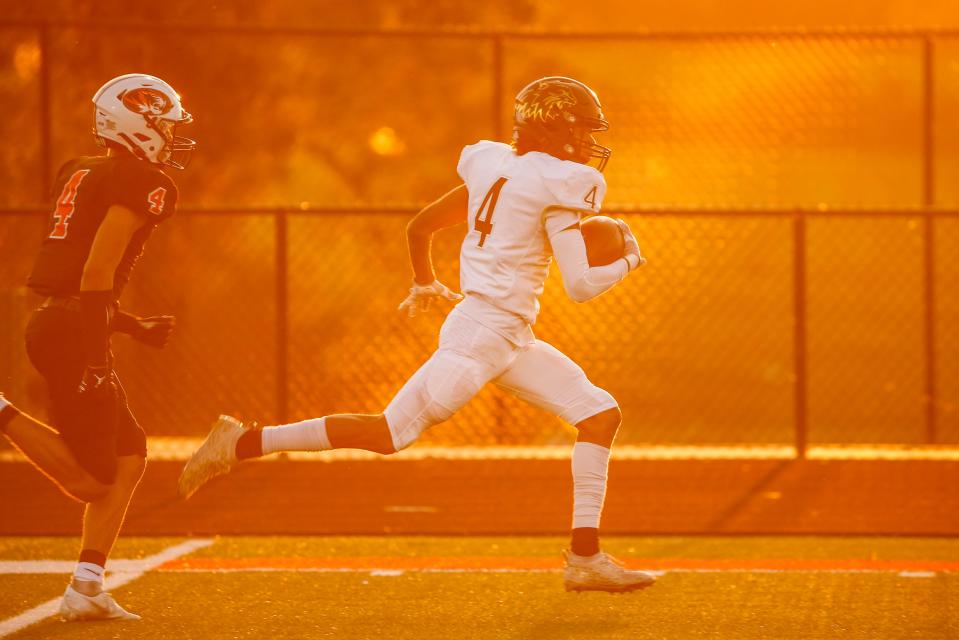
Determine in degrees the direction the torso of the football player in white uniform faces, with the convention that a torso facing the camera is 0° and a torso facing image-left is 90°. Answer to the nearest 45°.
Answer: approximately 225°

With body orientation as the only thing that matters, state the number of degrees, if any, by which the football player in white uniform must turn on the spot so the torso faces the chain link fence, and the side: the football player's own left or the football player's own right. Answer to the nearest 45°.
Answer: approximately 45° to the football player's own left

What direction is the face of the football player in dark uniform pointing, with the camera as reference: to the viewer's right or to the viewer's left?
to the viewer's right

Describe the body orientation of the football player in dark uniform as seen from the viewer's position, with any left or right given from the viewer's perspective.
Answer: facing to the right of the viewer

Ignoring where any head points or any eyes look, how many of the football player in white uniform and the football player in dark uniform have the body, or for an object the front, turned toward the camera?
0
